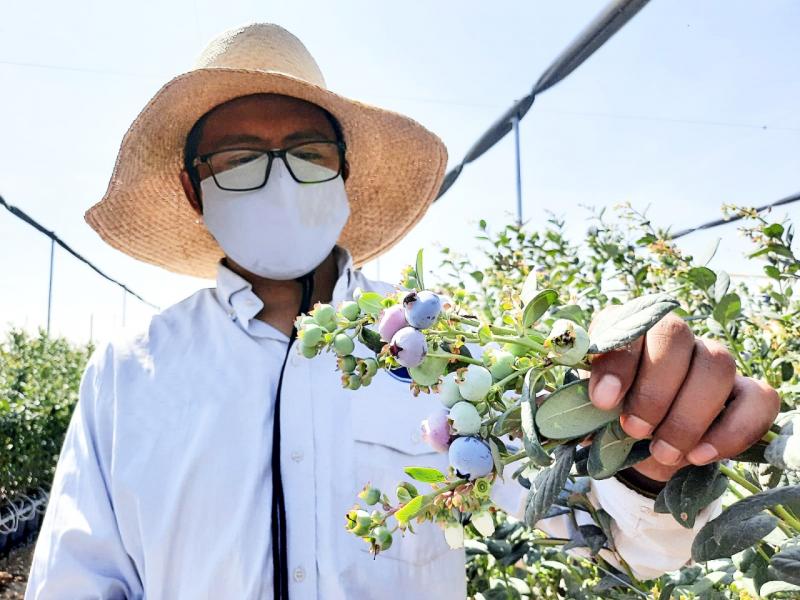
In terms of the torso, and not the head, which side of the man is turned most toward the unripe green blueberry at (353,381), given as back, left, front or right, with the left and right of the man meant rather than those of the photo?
front

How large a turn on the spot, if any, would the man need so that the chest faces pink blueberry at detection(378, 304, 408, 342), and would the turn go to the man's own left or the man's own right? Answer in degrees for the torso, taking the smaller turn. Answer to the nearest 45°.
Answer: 0° — they already face it

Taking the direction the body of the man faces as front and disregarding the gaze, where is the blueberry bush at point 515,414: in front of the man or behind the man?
in front

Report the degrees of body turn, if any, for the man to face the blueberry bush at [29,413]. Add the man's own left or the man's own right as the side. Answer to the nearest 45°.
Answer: approximately 135° to the man's own right

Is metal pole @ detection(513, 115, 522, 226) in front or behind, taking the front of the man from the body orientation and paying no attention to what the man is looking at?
behind

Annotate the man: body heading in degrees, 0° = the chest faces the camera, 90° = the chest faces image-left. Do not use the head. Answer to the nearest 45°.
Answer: approximately 0°

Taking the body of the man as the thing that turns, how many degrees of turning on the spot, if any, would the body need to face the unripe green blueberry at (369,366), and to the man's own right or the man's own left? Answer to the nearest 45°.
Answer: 0° — they already face it

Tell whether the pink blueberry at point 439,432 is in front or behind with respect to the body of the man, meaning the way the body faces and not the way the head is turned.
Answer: in front
